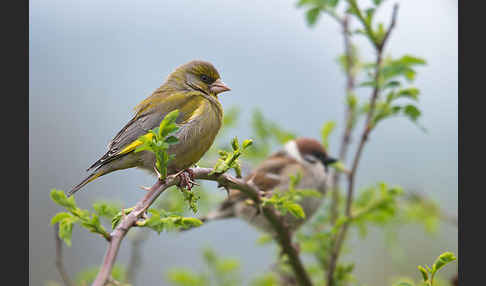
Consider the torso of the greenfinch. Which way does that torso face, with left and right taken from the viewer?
facing to the right of the viewer

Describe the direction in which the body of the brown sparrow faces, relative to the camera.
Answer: to the viewer's right
